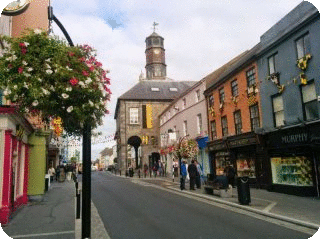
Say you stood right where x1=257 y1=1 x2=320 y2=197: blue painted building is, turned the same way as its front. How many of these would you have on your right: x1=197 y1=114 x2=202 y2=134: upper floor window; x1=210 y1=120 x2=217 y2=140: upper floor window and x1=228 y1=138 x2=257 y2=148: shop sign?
3

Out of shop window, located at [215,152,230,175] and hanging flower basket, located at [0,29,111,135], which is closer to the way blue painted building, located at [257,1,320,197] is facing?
the hanging flower basket

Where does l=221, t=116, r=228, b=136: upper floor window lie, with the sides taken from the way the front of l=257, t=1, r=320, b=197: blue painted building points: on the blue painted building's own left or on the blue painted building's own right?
on the blue painted building's own right

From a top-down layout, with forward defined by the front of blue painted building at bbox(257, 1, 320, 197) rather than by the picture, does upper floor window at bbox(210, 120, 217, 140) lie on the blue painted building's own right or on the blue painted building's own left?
on the blue painted building's own right

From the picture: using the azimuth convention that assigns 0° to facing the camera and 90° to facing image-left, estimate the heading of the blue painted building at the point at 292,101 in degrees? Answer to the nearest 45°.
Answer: approximately 45°

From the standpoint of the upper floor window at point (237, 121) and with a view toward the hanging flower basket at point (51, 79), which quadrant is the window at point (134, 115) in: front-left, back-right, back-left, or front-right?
back-right

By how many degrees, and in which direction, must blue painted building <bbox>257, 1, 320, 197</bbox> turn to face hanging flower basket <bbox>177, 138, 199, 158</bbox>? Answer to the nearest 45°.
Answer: approximately 90° to its right

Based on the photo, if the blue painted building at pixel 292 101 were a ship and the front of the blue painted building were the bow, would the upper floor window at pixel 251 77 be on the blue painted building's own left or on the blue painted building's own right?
on the blue painted building's own right

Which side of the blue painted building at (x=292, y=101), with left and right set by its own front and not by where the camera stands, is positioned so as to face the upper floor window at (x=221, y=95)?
right
